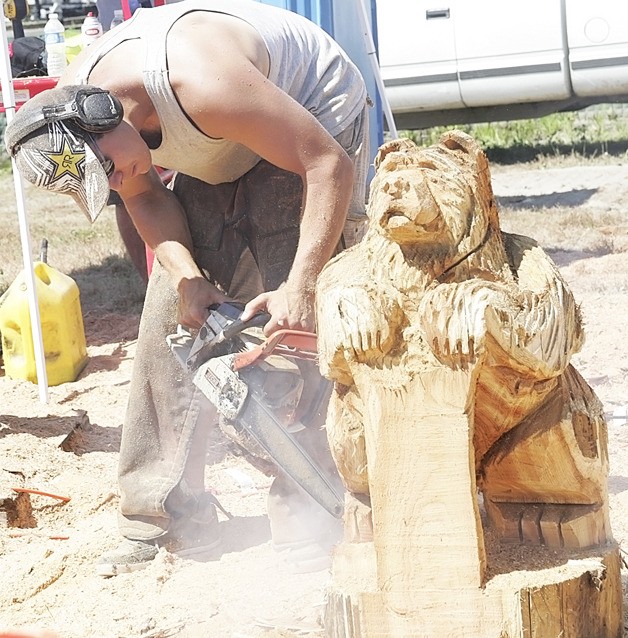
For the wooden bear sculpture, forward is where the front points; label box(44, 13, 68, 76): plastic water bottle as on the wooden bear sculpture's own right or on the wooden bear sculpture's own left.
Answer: on the wooden bear sculpture's own right

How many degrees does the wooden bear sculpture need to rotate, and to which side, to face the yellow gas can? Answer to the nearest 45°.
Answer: approximately 90° to its right

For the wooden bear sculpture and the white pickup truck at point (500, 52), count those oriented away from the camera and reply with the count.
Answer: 0
